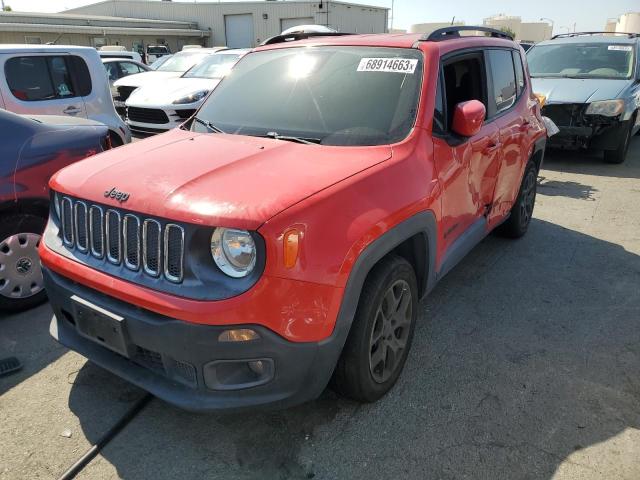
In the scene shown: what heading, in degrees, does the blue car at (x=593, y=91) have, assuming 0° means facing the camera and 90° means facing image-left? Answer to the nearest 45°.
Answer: approximately 45°

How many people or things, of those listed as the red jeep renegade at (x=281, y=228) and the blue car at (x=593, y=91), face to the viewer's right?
0

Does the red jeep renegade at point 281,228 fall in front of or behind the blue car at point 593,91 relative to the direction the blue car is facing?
in front

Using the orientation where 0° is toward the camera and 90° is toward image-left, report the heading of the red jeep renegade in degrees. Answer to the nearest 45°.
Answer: approximately 45°

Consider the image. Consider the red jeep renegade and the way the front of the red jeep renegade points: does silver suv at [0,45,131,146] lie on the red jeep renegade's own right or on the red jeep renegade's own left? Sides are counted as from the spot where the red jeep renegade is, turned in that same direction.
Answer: on the red jeep renegade's own right

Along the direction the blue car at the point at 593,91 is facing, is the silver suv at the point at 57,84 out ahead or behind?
ahead
